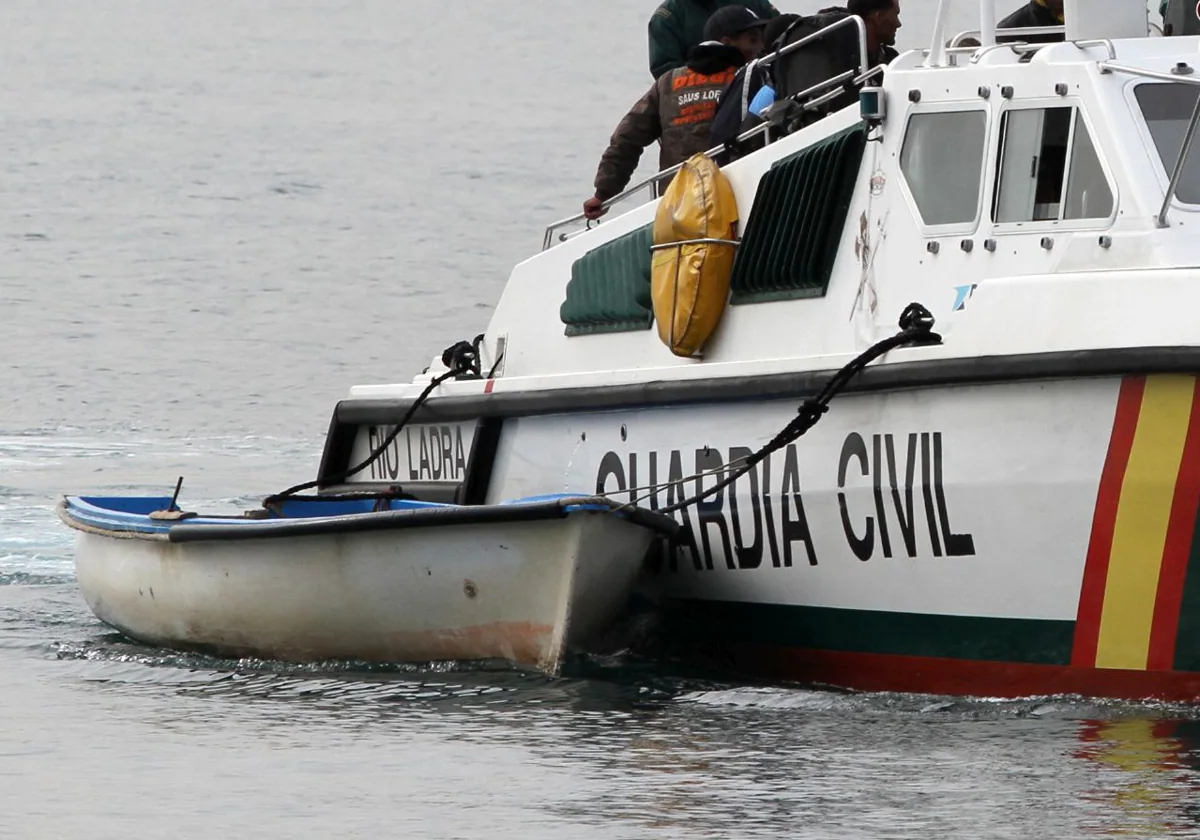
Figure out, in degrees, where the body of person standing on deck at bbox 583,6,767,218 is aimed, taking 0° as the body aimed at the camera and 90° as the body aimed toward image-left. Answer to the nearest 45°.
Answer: approximately 225°

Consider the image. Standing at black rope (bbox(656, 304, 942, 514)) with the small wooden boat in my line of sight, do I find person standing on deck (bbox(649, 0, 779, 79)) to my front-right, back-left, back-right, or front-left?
front-right

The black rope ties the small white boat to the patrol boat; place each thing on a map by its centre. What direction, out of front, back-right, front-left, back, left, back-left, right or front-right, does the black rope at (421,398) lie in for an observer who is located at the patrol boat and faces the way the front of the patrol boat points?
back

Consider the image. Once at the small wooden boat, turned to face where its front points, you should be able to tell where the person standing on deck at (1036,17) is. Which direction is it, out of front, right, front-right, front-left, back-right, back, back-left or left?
front-left

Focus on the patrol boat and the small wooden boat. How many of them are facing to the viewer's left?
0

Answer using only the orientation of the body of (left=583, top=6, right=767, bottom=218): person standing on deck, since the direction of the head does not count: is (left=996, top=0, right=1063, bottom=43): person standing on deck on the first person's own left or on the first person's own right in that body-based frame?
on the first person's own right

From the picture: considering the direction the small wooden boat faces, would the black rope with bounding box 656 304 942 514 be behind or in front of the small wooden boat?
in front

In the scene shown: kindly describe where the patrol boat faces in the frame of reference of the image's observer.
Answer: facing the viewer and to the right of the viewer
